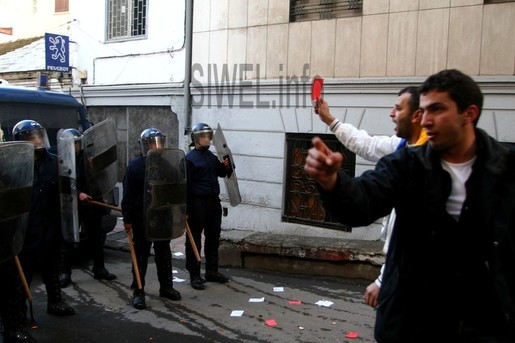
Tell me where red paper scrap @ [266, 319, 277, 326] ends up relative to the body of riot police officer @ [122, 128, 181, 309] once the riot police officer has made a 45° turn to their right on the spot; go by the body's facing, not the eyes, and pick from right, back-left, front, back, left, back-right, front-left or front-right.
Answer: front-left

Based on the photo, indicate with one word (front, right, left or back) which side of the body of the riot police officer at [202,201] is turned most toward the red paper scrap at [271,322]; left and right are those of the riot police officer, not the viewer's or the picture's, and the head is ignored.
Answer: front

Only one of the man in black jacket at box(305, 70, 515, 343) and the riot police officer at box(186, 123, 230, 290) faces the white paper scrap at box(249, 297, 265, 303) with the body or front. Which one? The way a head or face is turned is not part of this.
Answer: the riot police officer

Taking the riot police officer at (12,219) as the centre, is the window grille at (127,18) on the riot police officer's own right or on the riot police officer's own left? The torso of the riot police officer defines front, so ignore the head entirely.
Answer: on the riot police officer's own left

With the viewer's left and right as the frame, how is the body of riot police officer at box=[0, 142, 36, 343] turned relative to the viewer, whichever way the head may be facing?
facing the viewer and to the right of the viewer

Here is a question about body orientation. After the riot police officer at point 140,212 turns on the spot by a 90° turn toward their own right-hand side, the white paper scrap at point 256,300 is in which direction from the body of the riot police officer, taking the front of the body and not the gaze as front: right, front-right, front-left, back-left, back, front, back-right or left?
back-left

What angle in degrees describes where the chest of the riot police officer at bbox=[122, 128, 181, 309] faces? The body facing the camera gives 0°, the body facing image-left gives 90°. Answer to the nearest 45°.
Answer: approximately 315°

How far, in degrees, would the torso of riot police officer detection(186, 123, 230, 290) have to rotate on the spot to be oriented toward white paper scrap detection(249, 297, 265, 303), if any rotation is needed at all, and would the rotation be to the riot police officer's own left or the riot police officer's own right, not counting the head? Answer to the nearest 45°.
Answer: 0° — they already face it

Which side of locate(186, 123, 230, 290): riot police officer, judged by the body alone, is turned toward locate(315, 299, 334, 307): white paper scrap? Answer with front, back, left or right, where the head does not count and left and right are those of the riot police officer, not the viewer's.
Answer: front

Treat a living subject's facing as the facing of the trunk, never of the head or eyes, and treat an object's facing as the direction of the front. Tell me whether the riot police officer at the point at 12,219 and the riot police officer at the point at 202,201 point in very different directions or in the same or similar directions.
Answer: same or similar directions

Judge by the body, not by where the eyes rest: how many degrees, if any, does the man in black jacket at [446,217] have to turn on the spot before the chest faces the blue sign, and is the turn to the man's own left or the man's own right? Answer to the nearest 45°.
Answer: approximately 90° to the man's own right

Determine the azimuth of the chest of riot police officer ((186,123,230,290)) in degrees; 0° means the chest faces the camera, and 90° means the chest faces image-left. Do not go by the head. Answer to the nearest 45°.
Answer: approximately 315°

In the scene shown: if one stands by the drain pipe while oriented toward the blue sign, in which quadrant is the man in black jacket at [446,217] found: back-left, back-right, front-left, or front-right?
back-left

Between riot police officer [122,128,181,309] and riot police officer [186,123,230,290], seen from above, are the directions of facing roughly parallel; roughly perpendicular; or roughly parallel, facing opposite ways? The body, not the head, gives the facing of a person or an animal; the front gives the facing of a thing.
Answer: roughly parallel

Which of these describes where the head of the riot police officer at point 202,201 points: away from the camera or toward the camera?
toward the camera
